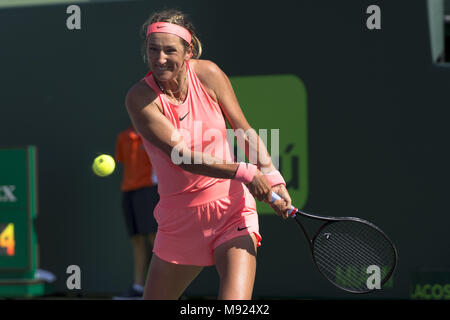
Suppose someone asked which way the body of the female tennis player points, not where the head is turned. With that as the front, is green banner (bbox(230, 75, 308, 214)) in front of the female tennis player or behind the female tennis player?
behind

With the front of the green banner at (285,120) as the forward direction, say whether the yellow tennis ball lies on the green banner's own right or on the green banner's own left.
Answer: on the green banner's own right

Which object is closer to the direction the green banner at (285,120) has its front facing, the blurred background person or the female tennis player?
the female tennis player

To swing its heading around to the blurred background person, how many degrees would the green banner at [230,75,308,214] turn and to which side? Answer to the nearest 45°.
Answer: approximately 90° to its right

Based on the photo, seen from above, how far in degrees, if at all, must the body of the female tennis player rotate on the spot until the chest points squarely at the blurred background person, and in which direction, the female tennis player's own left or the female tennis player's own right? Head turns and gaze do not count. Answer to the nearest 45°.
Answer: approximately 180°

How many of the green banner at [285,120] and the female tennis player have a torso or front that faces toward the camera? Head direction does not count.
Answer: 2

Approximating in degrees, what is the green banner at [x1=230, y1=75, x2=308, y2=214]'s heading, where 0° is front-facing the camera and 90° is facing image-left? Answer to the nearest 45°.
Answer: approximately 0°

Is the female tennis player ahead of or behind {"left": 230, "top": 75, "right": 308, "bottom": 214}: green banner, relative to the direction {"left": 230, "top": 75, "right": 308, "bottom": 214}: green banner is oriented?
ahead

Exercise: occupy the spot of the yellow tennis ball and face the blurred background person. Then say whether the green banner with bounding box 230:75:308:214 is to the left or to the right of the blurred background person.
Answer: right
